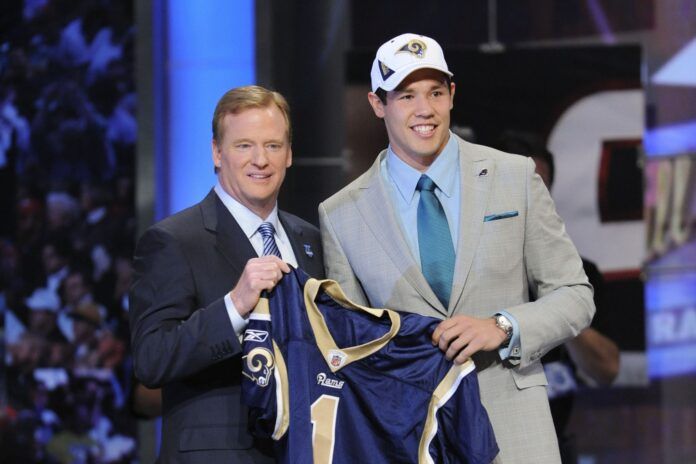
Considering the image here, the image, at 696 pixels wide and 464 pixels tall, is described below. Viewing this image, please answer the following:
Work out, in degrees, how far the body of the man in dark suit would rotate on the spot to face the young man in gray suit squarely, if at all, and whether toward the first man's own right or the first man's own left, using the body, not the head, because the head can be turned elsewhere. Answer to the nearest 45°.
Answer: approximately 45° to the first man's own left

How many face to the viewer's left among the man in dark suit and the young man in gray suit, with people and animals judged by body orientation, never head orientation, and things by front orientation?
0

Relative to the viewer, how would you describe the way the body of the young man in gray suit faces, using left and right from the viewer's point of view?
facing the viewer

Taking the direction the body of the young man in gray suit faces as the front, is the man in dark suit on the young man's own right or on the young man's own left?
on the young man's own right

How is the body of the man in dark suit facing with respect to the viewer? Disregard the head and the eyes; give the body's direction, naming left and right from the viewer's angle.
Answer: facing the viewer and to the right of the viewer
